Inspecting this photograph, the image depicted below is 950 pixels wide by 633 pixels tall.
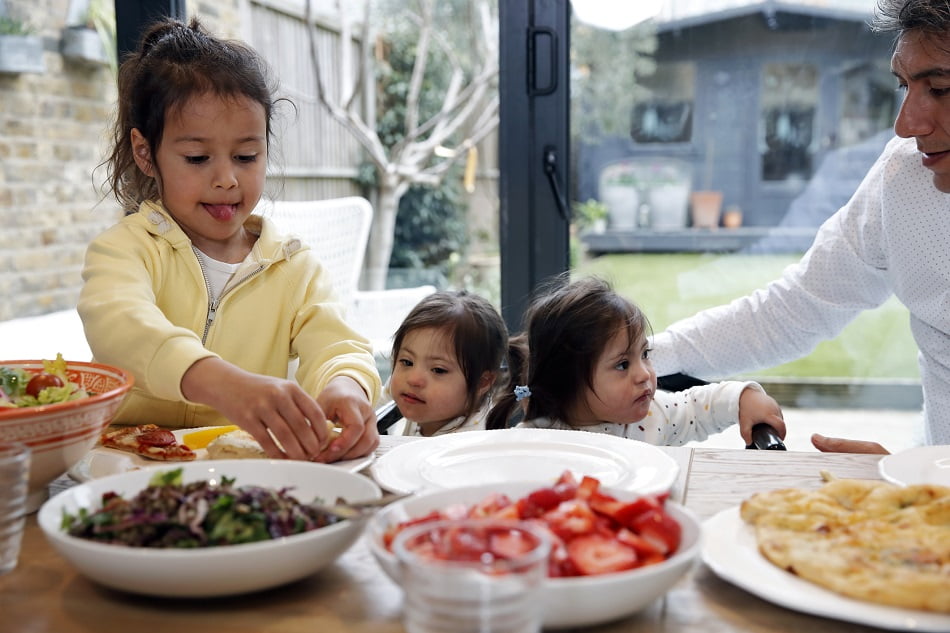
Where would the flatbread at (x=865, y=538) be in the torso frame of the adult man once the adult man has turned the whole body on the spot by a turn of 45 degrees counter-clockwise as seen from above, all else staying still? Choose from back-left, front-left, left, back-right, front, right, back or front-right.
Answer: front

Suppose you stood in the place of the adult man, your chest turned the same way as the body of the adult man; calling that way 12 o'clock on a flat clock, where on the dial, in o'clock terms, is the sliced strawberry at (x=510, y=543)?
The sliced strawberry is roughly at 11 o'clock from the adult man.

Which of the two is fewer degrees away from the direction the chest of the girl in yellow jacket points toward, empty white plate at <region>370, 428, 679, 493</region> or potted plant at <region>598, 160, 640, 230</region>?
the empty white plate

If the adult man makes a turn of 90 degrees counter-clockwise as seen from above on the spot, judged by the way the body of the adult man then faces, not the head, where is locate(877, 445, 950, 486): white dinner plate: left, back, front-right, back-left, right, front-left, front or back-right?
front-right

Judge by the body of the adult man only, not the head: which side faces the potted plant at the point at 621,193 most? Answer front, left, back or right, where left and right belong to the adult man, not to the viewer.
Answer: right

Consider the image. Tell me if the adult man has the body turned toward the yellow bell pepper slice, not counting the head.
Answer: yes

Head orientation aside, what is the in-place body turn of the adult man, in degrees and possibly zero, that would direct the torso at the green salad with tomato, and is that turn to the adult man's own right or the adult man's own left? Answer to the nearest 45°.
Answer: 0° — they already face it

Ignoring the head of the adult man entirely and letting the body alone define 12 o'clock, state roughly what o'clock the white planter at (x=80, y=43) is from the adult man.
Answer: The white planter is roughly at 2 o'clock from the adult man.

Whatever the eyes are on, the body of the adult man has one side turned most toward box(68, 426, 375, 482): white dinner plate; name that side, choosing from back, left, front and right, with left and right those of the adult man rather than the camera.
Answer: front

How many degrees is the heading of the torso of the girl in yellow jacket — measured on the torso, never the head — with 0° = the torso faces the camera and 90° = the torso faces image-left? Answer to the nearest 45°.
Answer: approximately 315°

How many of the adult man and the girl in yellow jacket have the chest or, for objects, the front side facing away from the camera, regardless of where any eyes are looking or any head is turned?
0

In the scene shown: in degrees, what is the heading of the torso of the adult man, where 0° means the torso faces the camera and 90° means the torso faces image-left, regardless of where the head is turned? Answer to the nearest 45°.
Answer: approximately 45°

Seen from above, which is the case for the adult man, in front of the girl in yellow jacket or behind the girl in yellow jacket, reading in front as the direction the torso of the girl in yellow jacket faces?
in front

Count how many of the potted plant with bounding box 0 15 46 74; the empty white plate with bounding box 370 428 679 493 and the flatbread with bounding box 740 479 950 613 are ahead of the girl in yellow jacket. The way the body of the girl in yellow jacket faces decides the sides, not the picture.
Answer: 2
